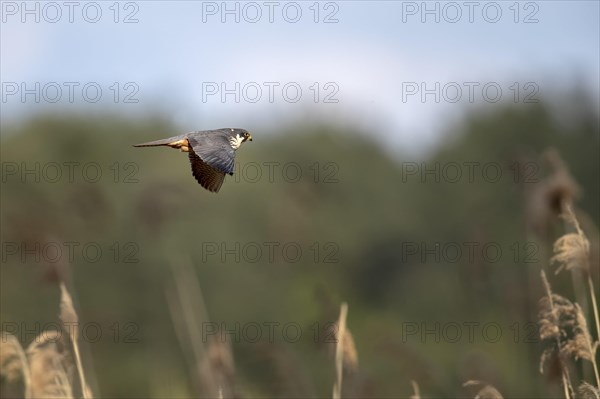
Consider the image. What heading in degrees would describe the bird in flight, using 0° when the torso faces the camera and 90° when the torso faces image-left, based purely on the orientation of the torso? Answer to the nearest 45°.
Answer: approximately 270°

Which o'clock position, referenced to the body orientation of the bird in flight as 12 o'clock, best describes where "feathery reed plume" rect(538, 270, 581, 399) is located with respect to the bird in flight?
The feathery reed plume is roughly at 1 o'clock from the bird in flight.

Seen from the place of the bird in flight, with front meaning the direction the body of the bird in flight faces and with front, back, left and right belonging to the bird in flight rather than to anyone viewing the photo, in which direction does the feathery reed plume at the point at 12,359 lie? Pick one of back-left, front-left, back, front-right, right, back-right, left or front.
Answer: back
